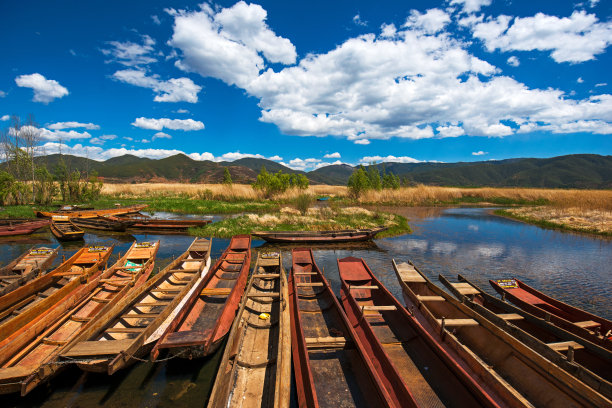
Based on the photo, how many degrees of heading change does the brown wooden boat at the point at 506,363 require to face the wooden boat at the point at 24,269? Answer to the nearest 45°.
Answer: approximately 45° to its left

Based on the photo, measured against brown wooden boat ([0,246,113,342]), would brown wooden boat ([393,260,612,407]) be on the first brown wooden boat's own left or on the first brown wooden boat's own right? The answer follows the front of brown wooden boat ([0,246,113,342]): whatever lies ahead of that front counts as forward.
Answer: on the first brown wooden boat's own right

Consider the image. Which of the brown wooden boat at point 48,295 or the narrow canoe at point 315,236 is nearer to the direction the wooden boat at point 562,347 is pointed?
the narrow canoe

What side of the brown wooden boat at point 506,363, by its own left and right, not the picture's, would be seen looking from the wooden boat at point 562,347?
right

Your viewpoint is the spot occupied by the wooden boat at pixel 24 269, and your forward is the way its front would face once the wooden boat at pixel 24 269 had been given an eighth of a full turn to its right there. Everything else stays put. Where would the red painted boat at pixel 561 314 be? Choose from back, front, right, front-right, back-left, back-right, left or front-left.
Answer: front-right

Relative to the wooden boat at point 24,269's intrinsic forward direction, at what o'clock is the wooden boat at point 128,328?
the wooden boat at point 128,328 is roughly at 4 o'clock from the wooden boat at point 24,269.

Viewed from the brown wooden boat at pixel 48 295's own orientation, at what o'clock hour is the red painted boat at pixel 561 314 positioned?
The red painted boat is roughly at 3 o'clock from the brown wooden boat.

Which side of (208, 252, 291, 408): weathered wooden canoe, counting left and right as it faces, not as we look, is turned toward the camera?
back

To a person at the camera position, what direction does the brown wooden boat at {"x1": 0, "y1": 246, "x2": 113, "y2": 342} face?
facing away from the viewer and to the right of the viewer

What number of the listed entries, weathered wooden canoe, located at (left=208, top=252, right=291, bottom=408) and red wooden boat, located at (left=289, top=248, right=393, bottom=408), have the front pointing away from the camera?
2

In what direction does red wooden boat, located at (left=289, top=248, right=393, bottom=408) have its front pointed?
away from the camera

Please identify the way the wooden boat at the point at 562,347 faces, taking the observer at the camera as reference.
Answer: facing away from the viewer and to the left of the viewer

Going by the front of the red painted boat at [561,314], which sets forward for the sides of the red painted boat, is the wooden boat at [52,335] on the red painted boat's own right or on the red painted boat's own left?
on the red painted boat's own left

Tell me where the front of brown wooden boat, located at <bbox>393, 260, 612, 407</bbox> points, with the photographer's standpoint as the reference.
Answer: facing away from the viewer and to the left of the viewer

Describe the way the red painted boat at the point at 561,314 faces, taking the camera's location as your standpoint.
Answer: facing away from the viewer and to the left of the viewer
